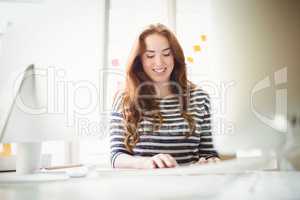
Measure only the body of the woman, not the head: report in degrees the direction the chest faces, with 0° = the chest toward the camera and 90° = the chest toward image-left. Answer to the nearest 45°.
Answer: approximately 0°
